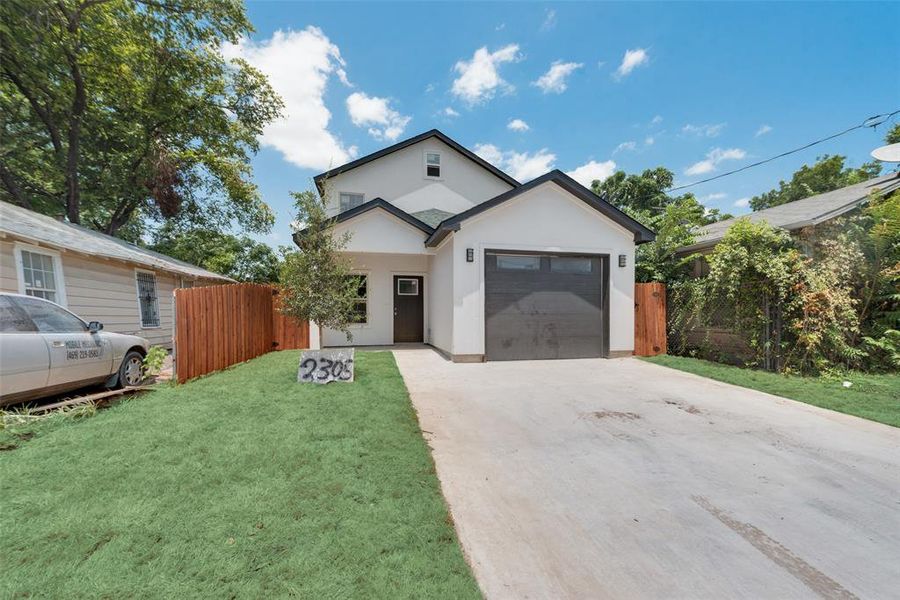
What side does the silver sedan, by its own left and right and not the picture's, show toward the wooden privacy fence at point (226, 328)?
front

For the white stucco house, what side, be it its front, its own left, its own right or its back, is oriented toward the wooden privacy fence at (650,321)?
left

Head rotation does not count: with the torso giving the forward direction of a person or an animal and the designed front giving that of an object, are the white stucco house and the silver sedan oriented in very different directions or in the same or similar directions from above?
very different directions

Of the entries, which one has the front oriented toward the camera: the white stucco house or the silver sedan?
the white stucco house

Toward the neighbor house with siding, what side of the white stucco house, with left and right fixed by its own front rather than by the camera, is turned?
right

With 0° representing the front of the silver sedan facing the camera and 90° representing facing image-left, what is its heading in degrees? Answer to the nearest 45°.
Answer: approximately 225°

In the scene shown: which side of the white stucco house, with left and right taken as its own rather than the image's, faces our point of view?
front

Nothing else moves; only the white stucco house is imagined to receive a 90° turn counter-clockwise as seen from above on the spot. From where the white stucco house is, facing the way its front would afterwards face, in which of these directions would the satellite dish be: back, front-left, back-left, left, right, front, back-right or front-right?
front

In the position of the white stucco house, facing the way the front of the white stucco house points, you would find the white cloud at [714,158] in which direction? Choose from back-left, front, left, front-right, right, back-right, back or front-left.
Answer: back-left

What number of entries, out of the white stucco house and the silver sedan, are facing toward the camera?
1

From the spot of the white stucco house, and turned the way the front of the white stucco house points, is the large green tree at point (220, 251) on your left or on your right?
on your right

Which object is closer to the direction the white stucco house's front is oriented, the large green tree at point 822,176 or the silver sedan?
the silver sedan
